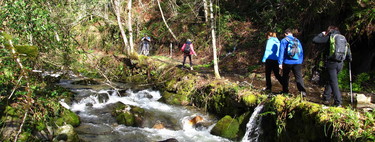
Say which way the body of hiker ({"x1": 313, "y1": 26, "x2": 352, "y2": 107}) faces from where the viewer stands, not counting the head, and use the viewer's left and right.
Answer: facing away from the viewer and to the left of the viewer

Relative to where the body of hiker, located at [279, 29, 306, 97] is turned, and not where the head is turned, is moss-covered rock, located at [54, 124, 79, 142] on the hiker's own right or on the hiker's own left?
on the hiker's own left

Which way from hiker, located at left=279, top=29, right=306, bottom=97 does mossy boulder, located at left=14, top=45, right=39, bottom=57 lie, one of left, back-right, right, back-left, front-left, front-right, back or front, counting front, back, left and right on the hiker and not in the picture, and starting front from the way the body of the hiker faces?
left

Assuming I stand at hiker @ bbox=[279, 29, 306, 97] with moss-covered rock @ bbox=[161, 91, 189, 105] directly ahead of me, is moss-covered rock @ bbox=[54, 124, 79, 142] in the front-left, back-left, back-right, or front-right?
front-left

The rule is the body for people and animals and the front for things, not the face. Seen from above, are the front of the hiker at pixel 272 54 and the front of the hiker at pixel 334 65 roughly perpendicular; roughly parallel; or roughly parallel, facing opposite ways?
roughly parallel

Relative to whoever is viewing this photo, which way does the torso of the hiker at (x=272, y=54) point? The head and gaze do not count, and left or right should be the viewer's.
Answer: facing away from the viewer and to the left of the viewer

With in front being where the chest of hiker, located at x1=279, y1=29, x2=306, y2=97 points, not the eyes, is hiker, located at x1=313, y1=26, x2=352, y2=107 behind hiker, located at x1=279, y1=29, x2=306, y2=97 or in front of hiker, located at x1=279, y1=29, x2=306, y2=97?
behind

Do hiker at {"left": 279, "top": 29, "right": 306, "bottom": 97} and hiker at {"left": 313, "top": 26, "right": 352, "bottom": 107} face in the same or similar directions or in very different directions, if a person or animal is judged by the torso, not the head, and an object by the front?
same or similar directions

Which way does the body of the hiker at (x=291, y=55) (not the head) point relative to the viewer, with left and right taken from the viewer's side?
facing away from the viewer and to the left of the viewer

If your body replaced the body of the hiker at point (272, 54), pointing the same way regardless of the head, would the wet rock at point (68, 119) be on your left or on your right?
on your left
